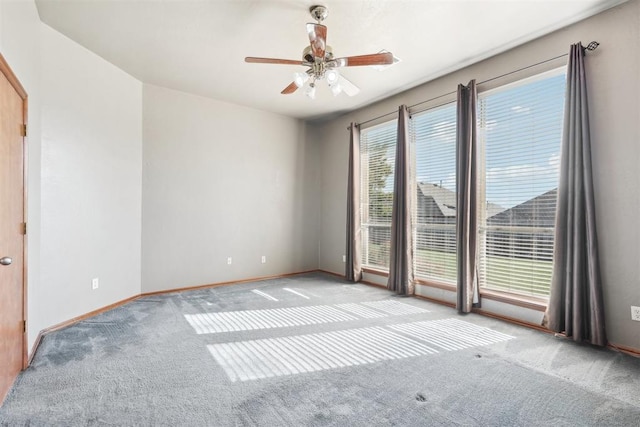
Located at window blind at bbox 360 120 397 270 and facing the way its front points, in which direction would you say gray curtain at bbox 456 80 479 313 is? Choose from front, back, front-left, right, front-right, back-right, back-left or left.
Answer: left

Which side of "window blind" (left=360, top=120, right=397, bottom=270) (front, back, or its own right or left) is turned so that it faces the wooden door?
front

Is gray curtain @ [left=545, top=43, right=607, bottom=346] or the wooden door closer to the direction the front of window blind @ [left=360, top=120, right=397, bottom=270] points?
the wooden door

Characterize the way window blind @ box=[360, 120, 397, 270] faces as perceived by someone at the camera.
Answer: facing the viewer and to the left of the viewer

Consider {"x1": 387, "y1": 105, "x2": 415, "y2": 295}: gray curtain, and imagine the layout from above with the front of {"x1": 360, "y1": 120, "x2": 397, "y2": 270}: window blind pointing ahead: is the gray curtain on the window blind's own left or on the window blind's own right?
on the window blind's own left

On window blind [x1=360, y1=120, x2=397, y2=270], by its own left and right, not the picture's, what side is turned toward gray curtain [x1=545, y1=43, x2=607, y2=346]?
left
